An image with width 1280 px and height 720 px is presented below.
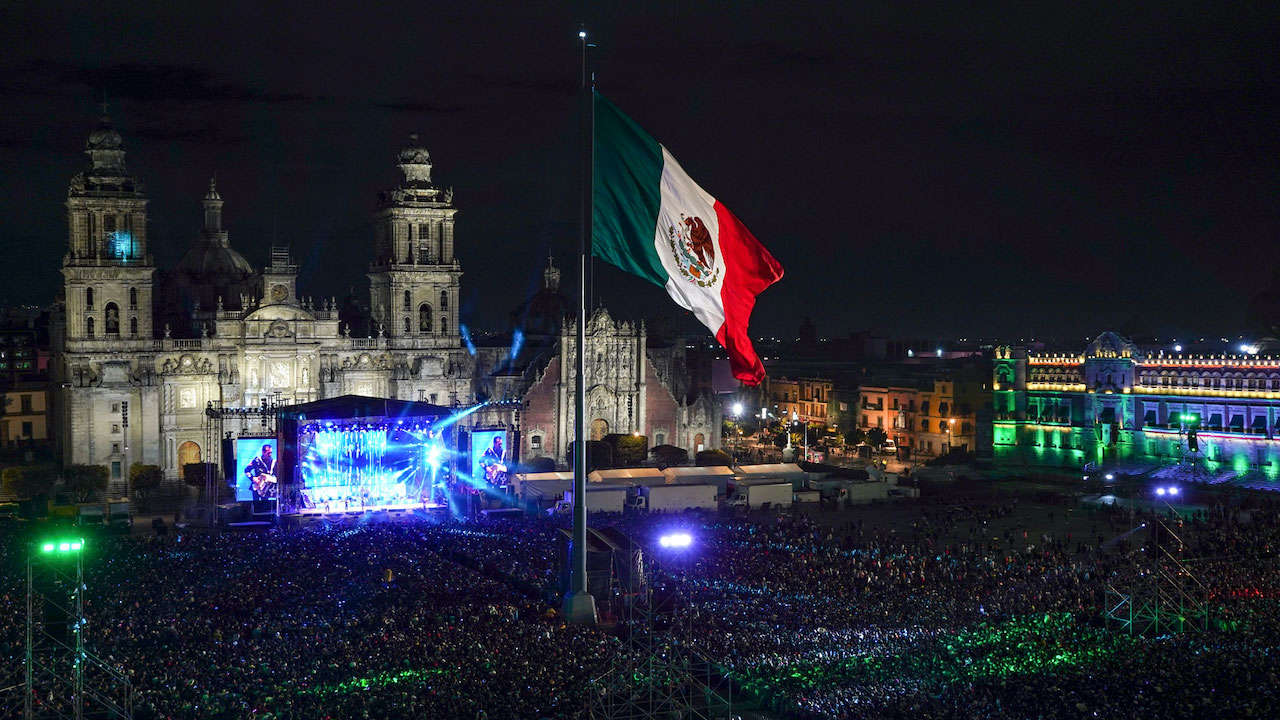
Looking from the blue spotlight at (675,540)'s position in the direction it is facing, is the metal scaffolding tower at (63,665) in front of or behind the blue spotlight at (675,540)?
in front

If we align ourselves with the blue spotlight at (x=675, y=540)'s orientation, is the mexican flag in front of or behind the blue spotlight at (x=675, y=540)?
in front

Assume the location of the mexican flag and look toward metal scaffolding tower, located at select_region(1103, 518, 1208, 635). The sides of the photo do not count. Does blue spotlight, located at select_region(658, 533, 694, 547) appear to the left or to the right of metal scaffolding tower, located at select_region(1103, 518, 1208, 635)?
left

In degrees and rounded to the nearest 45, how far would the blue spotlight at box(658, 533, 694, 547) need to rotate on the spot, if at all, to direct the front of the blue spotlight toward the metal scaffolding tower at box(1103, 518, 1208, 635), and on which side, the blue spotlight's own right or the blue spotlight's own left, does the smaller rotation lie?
approximately 45° to the blue spotlight's own left

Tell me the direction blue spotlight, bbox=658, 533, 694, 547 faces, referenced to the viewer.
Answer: facing the viewer
